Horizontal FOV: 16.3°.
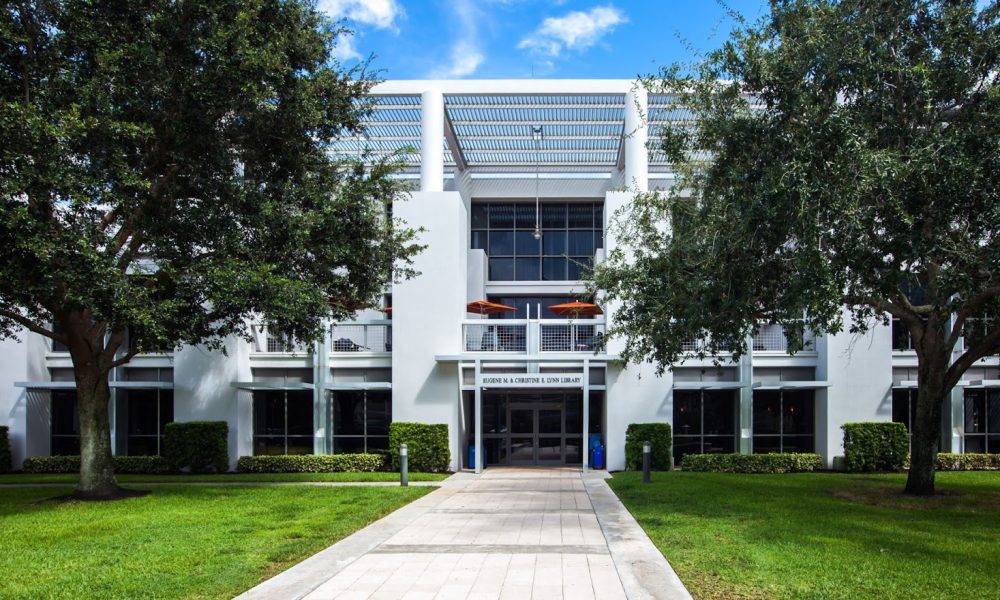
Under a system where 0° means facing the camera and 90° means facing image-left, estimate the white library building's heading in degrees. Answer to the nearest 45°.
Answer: approximately 0°

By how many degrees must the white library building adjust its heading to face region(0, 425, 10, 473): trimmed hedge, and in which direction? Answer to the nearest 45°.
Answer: approximately 90° to its right

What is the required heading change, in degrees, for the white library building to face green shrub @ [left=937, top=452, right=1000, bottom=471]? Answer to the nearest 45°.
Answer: approximately 90° to its left
